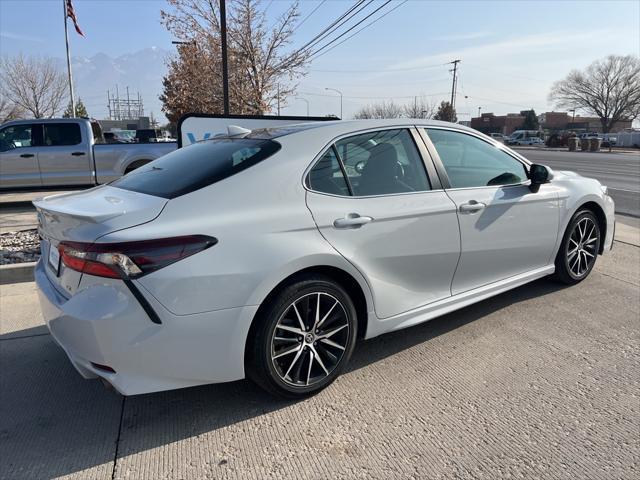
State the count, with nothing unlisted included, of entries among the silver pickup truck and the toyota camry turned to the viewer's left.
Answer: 1

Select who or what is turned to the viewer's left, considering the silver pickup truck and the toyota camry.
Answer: the silver pickup truck

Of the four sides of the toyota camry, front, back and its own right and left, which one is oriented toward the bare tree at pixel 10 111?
left

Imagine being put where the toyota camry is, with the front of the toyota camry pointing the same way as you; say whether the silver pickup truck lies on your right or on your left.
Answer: on your left

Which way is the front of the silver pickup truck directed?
to the viewer's left

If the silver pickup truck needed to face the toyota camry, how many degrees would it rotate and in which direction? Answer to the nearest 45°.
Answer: approximately 90° to its left

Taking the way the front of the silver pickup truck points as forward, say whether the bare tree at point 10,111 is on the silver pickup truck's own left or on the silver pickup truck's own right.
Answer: on the silver pickup truck's own right

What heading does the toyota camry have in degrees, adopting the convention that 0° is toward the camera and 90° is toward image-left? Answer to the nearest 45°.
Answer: approximately 225°

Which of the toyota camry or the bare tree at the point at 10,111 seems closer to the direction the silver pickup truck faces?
the bare tree

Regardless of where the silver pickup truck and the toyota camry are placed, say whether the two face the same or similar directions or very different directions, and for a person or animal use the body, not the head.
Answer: very different directions
